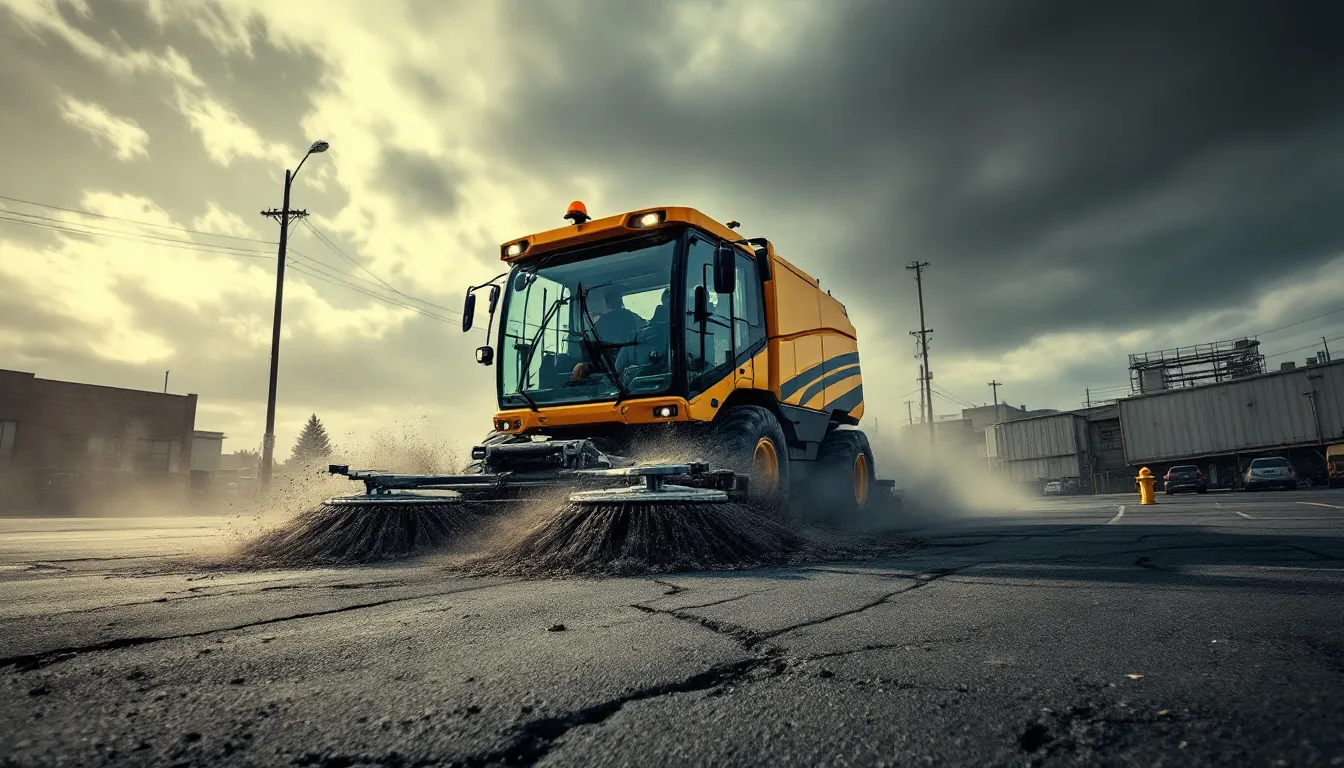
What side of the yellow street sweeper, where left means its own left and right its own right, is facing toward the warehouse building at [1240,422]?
back

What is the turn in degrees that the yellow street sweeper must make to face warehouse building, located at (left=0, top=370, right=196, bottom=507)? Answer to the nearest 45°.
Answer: approximately 90° to its right

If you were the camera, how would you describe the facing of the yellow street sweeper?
facing the viewer and to the left of the viewer

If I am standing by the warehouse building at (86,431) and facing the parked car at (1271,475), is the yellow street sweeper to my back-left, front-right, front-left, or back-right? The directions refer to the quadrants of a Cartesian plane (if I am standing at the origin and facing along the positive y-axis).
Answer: front-right

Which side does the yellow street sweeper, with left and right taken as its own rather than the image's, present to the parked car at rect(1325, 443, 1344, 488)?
back

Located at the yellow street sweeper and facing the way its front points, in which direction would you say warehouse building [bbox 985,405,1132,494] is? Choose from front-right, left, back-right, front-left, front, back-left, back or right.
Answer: back

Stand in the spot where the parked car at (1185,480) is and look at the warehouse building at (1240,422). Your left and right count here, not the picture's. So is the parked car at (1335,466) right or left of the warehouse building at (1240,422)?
right

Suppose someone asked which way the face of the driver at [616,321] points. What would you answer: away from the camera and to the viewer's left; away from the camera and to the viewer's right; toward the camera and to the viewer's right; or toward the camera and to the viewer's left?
toward the camera and to the viewer's left

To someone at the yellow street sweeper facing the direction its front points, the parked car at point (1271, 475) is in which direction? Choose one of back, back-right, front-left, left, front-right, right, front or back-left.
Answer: back

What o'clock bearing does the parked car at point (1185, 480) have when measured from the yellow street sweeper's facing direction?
The parked car is roughly at 6 o'clock from the yellow street sweeper.

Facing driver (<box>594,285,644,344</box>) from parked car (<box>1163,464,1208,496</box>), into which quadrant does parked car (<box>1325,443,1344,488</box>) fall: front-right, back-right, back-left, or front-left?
back-left

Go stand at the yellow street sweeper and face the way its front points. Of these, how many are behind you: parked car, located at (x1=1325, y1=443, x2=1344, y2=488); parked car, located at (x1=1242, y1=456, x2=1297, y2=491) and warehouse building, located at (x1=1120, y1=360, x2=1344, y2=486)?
3
